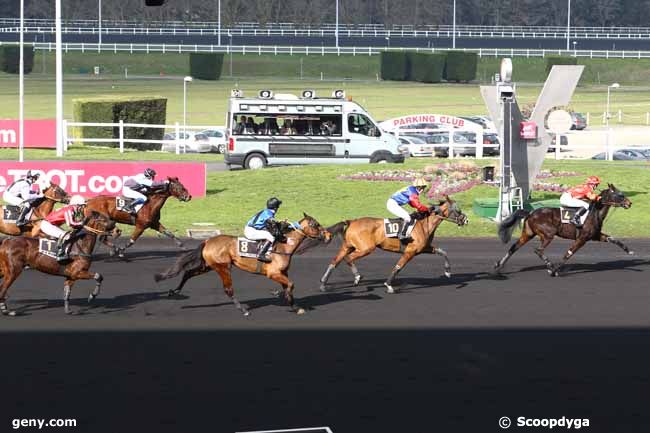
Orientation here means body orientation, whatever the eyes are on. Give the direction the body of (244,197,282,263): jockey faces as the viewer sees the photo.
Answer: to the viewer's right

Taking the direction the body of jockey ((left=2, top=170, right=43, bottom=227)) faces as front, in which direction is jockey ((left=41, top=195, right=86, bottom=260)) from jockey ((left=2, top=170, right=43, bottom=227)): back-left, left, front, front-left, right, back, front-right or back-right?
right

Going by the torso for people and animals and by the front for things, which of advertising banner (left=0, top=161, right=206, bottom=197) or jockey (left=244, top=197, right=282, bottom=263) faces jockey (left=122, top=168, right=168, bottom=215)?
the advertising banner

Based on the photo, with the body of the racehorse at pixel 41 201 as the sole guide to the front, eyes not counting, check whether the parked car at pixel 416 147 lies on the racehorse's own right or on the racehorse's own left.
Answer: on the racehorse's own left

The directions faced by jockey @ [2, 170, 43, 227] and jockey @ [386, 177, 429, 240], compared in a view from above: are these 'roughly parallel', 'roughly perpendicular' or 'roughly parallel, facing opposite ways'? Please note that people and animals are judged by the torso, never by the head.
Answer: roughly parallel

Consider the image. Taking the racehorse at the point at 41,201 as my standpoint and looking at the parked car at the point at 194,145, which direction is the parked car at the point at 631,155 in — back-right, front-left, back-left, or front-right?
front-right

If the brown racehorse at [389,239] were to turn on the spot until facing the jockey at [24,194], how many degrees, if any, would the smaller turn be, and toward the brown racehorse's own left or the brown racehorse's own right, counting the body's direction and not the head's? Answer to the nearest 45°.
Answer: approximately 180°

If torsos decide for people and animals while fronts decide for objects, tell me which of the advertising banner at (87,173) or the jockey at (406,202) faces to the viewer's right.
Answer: the jockey

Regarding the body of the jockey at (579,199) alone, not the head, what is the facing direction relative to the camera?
to the viewer's right

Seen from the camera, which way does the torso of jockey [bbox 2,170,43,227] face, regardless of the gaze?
to the viewer's right

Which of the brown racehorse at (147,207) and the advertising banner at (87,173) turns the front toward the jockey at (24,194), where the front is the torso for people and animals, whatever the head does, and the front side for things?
the advertising banner

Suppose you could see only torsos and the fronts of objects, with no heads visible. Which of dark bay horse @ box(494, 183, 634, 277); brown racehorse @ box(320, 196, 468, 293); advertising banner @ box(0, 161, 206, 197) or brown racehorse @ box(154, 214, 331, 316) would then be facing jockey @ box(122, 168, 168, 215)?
the advertising banner

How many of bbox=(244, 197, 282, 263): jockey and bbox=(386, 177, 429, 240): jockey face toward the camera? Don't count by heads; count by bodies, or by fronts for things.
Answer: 0

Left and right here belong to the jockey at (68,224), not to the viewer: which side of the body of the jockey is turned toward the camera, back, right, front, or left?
right

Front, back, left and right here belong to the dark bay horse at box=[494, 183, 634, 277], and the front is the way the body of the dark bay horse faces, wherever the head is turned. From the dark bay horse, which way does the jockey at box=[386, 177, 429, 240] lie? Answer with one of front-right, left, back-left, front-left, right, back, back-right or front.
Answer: back-right

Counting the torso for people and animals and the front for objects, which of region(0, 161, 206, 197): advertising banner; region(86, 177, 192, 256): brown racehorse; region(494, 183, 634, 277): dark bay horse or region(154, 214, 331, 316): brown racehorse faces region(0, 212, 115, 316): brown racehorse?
the advertising banner

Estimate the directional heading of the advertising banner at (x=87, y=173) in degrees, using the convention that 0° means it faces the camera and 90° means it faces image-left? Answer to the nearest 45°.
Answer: approximately 0°

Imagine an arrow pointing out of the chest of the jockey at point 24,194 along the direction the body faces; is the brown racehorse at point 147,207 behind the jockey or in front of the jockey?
in front

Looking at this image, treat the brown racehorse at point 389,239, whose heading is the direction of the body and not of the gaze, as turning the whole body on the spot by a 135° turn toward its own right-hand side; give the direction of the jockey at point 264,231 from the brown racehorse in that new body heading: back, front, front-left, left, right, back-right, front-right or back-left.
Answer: front

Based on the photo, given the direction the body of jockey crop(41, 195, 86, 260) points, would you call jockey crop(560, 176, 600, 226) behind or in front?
in front

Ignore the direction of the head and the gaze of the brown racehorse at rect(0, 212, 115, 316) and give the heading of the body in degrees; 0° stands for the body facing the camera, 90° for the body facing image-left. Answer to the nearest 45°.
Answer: approximately 270°

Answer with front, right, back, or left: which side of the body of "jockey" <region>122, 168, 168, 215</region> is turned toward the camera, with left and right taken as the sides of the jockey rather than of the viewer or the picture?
right

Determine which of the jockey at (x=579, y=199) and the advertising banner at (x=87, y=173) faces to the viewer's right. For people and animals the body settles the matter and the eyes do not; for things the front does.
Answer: the jockey
